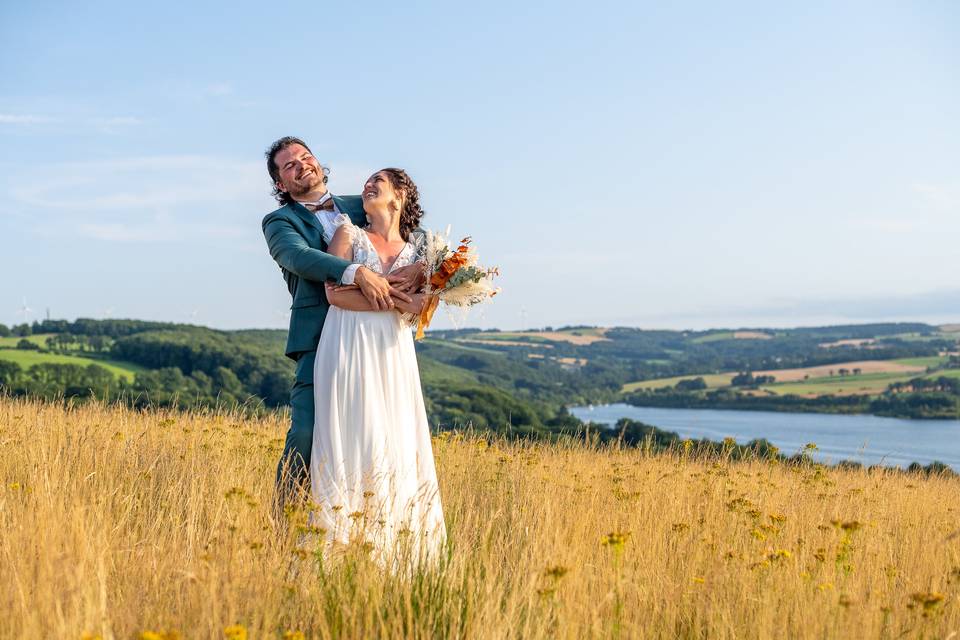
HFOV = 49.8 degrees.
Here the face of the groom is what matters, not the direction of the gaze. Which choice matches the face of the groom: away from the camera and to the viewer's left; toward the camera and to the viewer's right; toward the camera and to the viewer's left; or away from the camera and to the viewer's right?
toward the camera and to the viewer's right

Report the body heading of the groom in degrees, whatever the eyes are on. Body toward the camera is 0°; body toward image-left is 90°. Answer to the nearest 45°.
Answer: approximately 315°

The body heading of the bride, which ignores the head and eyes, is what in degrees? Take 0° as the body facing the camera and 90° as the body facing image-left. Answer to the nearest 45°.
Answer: approximately 0°

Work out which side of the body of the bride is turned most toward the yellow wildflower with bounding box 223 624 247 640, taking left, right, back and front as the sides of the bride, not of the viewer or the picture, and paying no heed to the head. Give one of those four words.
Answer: front

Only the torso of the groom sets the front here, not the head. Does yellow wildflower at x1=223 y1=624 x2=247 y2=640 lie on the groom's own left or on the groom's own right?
on the groom's own right
